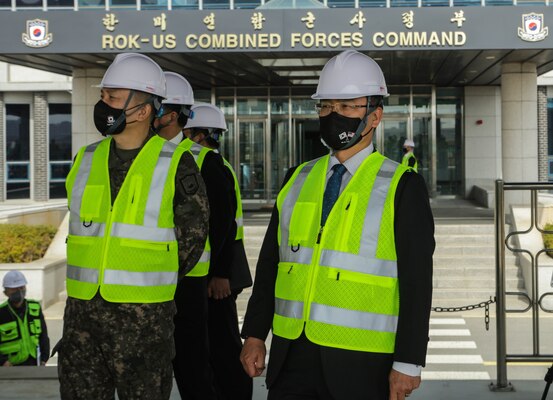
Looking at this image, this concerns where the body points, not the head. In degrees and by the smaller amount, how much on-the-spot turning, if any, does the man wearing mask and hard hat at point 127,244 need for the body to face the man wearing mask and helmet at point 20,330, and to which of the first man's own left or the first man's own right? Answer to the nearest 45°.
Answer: approximately 135° to the first man's own right

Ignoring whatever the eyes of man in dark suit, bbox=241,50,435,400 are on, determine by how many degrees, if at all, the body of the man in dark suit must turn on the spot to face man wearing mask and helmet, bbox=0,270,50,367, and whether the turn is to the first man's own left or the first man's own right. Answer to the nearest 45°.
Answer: approximately 90° to the first man's own right

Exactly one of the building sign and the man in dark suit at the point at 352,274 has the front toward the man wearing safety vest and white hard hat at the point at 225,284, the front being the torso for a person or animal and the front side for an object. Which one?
the building sign

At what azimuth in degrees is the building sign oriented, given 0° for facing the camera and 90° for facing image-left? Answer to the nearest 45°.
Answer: approximately 0°

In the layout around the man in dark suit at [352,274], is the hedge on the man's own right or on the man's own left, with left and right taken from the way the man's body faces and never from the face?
on the man's own right

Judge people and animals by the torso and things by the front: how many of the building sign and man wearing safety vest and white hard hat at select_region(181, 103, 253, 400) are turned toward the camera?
1

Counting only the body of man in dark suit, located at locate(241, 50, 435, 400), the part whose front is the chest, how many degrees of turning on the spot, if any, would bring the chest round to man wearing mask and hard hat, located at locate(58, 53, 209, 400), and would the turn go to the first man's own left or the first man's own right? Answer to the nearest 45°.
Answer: approximately 90° to the first man's own right

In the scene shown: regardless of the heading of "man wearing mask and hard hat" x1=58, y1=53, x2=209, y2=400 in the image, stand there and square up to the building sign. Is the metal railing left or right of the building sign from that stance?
right

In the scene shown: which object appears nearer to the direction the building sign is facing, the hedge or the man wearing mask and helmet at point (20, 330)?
the man wearing mask and helmet
